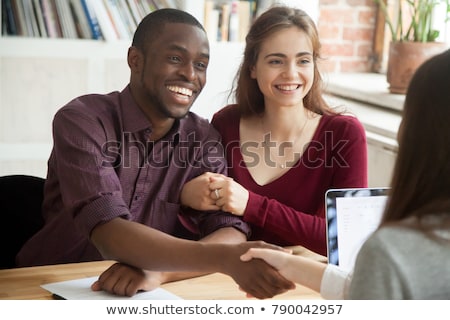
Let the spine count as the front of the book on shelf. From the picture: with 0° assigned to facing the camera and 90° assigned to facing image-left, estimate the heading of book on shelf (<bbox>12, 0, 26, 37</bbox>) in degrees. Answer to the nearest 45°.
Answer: approximately 0°

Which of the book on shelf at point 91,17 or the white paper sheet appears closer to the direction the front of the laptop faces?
the white paper sheet

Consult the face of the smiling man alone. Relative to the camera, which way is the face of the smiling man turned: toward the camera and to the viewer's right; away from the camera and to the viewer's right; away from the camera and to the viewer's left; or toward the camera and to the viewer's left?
toward the camera and to the viewer's right

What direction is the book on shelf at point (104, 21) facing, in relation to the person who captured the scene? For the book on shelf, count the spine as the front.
facing the viewer

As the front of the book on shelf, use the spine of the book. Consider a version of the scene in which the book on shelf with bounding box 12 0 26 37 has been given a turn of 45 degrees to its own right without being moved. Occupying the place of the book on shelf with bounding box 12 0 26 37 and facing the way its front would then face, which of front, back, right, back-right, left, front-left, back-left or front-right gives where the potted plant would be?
back-left

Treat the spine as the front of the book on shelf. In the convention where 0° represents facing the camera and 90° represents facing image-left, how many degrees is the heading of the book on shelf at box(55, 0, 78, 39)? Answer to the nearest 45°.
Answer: approximately 0°

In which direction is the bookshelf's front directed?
toward the camera

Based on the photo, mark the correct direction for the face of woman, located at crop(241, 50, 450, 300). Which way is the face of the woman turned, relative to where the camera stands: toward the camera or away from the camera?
away from the camera

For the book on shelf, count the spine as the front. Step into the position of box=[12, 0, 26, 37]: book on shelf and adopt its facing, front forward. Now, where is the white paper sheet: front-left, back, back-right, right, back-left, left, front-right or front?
front
